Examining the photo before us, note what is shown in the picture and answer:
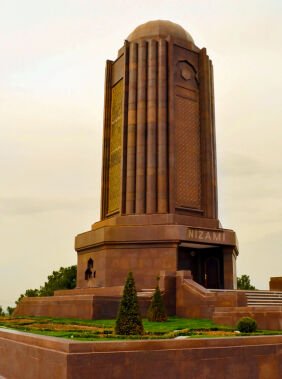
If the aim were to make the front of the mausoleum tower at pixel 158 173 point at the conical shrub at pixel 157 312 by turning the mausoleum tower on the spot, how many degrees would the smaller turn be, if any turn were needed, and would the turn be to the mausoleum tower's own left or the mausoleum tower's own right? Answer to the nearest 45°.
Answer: approximately 45° to the mausoleum tower's own right

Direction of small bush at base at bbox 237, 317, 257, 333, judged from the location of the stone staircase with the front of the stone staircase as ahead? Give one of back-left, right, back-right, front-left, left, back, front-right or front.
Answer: front

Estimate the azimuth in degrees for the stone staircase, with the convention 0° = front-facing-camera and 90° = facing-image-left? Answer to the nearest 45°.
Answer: approximately 0°

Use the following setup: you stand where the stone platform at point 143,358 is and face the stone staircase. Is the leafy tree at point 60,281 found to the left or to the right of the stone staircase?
left

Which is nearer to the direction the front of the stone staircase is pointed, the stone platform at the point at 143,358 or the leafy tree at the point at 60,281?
the stone platform

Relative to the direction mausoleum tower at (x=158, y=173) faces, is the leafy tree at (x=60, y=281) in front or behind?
behind

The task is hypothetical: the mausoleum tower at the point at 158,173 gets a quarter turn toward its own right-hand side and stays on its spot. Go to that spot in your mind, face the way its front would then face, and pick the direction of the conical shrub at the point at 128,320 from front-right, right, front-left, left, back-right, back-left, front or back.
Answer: front-left

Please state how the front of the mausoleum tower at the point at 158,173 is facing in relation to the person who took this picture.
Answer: facing the viewer and to the right of the viewer

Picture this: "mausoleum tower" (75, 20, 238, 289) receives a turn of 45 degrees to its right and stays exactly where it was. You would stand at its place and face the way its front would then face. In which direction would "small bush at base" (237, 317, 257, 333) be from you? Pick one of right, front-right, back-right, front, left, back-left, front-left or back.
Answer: front
